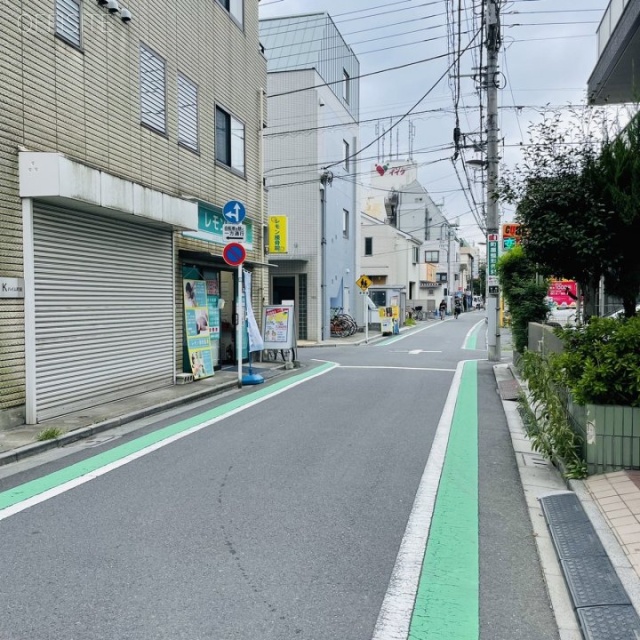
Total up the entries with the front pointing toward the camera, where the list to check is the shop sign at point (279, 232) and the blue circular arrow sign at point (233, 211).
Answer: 2

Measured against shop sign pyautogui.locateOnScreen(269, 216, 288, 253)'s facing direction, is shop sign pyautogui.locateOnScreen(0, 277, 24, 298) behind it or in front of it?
in front

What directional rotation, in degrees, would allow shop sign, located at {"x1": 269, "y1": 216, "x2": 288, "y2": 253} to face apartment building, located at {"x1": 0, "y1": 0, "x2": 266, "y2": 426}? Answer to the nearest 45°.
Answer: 0° — it already faces it

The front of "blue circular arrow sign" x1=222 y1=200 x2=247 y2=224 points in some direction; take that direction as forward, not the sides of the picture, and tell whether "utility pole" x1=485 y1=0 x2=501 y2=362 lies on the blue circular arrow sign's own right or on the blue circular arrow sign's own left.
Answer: on the blue circular arrow sign's own left
